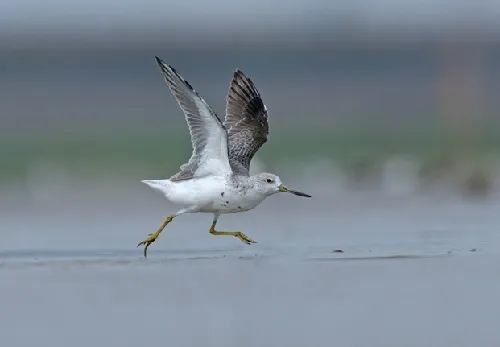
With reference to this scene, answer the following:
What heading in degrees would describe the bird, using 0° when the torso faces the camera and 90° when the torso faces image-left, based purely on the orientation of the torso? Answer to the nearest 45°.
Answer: approximately 270°
